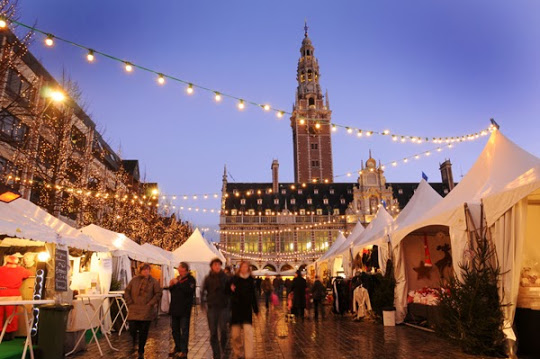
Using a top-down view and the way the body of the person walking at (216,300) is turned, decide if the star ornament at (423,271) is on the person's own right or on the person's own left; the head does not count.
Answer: on the person's own left

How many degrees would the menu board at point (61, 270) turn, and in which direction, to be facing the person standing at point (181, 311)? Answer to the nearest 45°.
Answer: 0° — it already faces them

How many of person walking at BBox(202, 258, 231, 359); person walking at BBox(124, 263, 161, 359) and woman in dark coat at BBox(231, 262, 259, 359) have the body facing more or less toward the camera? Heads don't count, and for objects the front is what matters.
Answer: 3

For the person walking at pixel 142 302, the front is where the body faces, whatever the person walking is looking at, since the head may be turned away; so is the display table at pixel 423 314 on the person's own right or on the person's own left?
on the person's own left

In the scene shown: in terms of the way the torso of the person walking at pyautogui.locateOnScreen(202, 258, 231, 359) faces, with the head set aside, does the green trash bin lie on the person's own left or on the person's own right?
on the person's own right

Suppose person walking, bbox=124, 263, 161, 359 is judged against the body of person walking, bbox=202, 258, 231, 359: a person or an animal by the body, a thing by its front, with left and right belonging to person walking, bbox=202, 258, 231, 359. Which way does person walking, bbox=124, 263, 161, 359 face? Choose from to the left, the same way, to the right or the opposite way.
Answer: the same way

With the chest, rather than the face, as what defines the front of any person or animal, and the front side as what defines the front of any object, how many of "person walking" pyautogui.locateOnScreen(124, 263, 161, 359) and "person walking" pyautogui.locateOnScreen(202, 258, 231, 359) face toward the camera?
2

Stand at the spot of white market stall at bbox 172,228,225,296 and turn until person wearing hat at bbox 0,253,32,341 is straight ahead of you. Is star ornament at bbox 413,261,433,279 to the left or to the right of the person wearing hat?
left

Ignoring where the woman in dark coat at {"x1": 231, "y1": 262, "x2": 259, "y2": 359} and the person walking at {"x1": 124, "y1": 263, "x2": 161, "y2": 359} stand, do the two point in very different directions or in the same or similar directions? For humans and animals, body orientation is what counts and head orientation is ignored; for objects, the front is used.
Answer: same or similar directions

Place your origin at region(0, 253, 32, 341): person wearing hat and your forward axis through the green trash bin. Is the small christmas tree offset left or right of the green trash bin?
left

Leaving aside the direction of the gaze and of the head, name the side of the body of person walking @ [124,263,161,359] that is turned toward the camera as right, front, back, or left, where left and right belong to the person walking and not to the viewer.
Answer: front

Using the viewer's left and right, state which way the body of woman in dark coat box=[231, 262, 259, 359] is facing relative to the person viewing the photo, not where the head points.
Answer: facing the viewer

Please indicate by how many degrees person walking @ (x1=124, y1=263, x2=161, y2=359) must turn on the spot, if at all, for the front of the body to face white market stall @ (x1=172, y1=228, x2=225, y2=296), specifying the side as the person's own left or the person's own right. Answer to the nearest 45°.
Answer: approximately 180°

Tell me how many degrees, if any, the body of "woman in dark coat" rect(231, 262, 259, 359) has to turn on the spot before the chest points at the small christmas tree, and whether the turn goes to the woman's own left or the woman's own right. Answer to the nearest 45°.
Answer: approximately 90° to the woman's own left

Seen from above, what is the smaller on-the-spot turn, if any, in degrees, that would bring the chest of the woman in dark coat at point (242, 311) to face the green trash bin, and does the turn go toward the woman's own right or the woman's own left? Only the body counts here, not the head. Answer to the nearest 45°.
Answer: approximately 90° to the woman's own right
